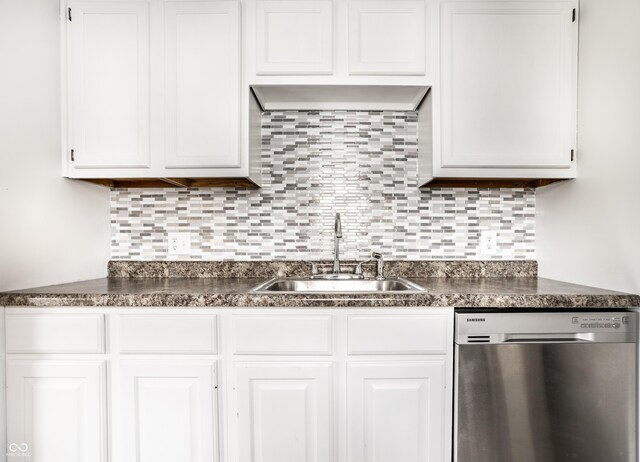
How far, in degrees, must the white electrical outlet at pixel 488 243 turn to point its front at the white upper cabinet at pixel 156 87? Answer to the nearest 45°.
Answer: approximately 45° to its right

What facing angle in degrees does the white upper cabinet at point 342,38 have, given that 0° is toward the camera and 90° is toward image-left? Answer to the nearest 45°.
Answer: approximately 0°

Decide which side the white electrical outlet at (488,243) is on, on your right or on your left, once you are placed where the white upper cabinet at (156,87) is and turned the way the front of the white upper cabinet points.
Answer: on your left

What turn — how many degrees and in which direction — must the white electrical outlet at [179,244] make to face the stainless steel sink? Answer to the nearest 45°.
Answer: approximately 45° to its left
